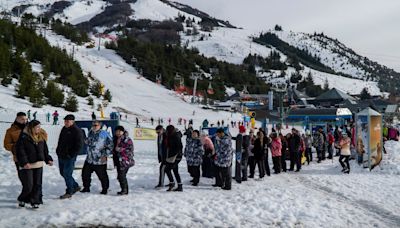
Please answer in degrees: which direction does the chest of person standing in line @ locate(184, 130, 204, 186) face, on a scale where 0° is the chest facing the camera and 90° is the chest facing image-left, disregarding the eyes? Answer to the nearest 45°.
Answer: approximately 45°

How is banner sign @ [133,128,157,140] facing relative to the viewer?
toward the camera

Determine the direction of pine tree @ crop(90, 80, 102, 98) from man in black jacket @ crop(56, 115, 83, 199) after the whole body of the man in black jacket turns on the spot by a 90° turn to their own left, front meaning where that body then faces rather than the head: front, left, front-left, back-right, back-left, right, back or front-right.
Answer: back-left

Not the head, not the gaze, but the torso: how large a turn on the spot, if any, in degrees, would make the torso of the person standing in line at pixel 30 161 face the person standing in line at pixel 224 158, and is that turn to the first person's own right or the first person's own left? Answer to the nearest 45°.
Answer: approximately 45° to the first person's own left

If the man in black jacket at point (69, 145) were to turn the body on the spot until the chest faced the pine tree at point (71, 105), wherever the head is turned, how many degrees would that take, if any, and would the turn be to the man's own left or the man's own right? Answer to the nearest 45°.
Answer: approximately 135° to the man's own right

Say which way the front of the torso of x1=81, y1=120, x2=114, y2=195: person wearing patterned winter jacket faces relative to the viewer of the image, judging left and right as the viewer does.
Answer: facing the viewer and to the left of the viewer

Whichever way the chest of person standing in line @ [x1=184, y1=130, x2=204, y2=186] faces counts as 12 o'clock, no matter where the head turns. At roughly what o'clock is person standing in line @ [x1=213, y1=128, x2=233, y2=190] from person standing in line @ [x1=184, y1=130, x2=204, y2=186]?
person standing in line @ [x1=213, y1=128, x2=233, y2=190] is roughly at 8 o'clock from person standing in line @ [x1=184, y1=130, x2=204, y2=186].

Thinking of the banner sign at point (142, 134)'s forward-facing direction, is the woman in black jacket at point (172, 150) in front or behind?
in front

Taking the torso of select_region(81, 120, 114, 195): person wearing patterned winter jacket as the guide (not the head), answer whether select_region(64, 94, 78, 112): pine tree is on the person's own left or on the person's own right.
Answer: on the person's own right

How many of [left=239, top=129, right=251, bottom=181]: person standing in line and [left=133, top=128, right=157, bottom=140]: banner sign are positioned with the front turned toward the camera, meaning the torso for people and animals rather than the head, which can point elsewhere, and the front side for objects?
1

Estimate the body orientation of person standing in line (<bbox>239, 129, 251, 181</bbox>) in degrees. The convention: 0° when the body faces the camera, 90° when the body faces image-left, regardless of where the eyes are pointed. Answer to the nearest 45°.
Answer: approximately 90°
